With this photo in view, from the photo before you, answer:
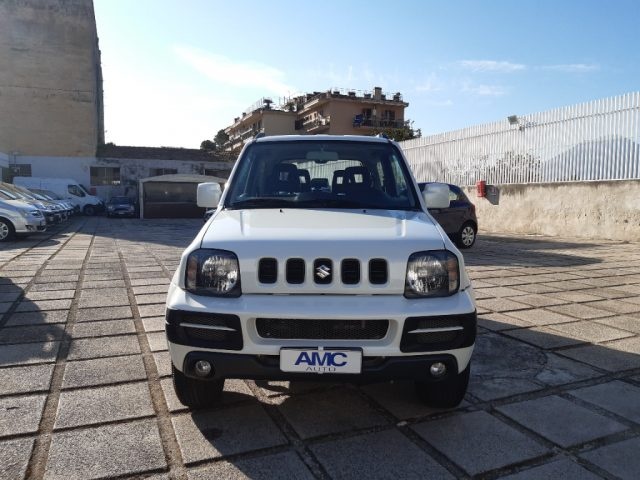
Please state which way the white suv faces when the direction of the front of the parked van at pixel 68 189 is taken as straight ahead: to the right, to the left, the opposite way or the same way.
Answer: to the right

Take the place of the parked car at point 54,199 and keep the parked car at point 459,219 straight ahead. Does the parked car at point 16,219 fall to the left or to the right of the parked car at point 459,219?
right

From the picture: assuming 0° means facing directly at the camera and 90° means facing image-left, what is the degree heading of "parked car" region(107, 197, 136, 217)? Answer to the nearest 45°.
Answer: approximately 0°

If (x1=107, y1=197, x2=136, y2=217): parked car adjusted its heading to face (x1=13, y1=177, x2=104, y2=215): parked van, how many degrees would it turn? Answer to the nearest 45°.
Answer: approximately 135° to its right

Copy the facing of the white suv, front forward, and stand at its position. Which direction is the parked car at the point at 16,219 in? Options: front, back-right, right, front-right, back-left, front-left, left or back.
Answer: back-right

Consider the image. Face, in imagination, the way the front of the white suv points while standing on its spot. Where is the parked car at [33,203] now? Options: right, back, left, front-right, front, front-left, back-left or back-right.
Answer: back-right

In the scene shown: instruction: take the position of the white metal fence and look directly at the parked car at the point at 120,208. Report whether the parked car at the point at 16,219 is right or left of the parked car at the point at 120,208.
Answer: left

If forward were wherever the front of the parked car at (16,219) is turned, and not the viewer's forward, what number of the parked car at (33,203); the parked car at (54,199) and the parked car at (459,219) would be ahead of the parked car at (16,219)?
1

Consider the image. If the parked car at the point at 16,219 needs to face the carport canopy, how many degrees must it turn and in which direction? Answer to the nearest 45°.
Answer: approximately 90° to its left

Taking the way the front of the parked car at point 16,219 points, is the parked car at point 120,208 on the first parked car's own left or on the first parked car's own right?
on the first parked car's own left

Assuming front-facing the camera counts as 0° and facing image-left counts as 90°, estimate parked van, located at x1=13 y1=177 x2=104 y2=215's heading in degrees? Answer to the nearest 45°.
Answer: approximately 315°
